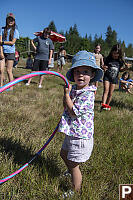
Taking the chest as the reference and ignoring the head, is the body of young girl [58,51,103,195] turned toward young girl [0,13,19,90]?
no

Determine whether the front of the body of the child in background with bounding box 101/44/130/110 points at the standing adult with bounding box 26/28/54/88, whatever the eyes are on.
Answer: no

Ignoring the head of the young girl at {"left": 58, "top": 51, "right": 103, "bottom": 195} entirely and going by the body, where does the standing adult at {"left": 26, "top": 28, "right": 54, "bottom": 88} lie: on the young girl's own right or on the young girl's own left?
on the young girl's own right

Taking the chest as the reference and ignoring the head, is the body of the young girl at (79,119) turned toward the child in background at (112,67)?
no

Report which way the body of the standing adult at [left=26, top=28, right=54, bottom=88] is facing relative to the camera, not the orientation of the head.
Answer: toward the camera

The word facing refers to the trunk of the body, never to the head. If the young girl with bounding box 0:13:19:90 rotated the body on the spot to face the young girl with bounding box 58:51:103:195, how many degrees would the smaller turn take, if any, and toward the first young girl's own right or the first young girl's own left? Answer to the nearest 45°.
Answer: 0° — they already face them

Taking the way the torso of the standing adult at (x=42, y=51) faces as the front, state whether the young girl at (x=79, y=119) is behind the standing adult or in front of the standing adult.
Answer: in front

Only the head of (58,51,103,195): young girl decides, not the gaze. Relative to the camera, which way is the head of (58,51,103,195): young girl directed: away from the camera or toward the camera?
toward the camera

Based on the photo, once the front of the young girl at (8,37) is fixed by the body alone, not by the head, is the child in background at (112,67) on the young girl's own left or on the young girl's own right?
on the young girl's own left

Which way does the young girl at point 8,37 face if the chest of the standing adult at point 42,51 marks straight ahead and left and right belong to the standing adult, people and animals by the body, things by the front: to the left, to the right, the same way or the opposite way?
the same way

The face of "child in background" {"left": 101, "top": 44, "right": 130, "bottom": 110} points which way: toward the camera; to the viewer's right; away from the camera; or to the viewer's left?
toward the camera

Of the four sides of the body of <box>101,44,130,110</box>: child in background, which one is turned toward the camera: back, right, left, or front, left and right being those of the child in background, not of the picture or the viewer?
front

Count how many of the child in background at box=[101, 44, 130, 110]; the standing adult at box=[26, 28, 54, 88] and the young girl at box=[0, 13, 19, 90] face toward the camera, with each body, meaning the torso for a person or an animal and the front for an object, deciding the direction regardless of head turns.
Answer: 3

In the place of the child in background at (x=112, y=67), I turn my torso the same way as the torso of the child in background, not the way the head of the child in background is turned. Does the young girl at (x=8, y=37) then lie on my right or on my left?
on my right

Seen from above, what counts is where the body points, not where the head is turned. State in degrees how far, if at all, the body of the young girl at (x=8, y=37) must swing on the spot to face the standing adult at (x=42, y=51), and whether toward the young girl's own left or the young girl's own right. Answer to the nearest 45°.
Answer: approximately 135° to the young girl's own left
